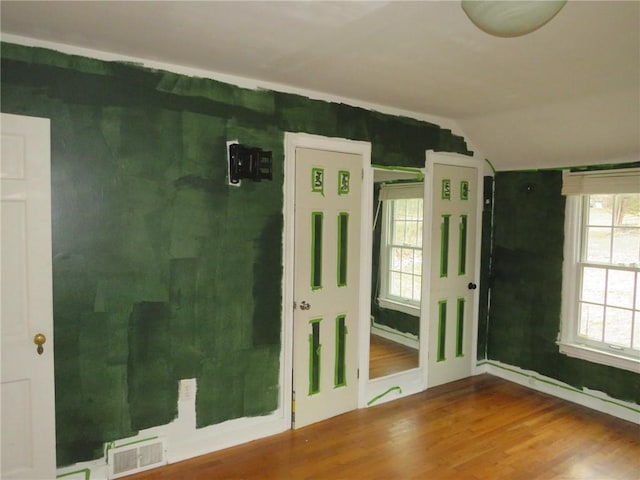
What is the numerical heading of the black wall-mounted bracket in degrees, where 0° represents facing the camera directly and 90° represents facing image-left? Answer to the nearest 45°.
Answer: approximately 315°

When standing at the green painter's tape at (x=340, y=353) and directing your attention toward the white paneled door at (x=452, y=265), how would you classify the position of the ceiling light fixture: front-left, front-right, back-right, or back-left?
back-right

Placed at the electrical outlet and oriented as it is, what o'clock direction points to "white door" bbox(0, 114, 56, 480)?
The white door is roughly at 4 o'clock from the electrical outlet.

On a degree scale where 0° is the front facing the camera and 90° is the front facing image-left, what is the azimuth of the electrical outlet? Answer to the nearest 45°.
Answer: approximately 315°

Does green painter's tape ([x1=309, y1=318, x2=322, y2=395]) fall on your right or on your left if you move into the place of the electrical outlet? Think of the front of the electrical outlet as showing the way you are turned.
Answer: on your left

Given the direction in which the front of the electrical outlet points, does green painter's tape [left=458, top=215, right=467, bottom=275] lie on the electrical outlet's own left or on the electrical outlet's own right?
on the electrical outlet's own left

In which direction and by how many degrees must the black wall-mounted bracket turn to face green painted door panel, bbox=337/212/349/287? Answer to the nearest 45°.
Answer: approximately 90° to its left

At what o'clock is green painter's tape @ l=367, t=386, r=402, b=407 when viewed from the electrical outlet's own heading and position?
The green painter's tape is roughly at 10 o'clock from the electrical outlet.
